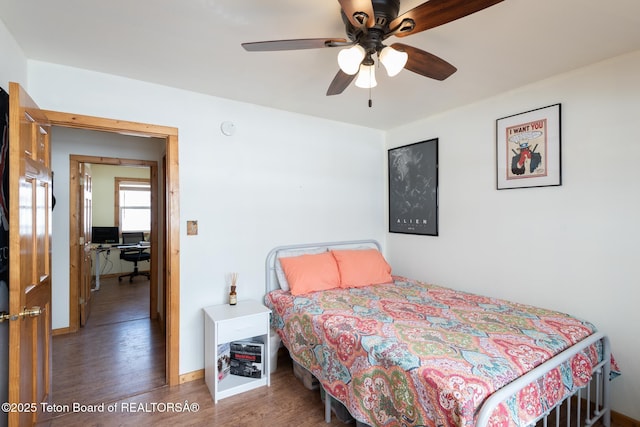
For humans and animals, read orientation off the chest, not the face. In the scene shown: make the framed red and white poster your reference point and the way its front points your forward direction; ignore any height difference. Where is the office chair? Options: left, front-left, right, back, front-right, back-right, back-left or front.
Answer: front-right

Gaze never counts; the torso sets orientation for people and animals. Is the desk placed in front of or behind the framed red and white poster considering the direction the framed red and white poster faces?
in front

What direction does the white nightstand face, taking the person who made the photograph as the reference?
facing the viewer and to the right of the viewer

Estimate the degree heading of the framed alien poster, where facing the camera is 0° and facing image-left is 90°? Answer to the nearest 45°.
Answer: approximately 45°

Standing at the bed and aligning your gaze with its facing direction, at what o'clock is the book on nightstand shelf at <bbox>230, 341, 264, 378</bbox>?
The book on nightstand shelf is roughly at 5 o'clock from the bed.

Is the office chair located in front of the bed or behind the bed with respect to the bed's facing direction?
behind

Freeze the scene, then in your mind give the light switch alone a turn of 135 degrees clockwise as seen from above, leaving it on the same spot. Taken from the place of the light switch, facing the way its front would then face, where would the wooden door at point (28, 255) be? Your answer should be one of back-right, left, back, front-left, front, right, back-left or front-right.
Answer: left

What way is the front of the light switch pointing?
toward the camera

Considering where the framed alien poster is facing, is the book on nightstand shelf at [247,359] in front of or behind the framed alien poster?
in front

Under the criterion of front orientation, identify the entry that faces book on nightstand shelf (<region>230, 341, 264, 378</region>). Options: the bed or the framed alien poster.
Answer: the framed alien poster

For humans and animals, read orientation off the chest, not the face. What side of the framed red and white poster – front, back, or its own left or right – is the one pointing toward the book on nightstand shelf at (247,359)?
front

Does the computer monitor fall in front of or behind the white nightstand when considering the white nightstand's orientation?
behind

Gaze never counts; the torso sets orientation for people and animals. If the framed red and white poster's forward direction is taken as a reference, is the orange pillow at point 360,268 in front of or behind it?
in front

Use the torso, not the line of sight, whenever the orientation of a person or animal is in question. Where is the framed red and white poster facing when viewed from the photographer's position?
facing the viewer and to the left of the viewer

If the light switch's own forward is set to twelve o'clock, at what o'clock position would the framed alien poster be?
The framed alien poster is roughly at 9 o'clock from the light switch.

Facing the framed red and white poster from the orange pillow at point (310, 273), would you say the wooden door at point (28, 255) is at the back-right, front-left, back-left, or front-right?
back-right

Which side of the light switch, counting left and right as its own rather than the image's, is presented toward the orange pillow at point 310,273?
left
